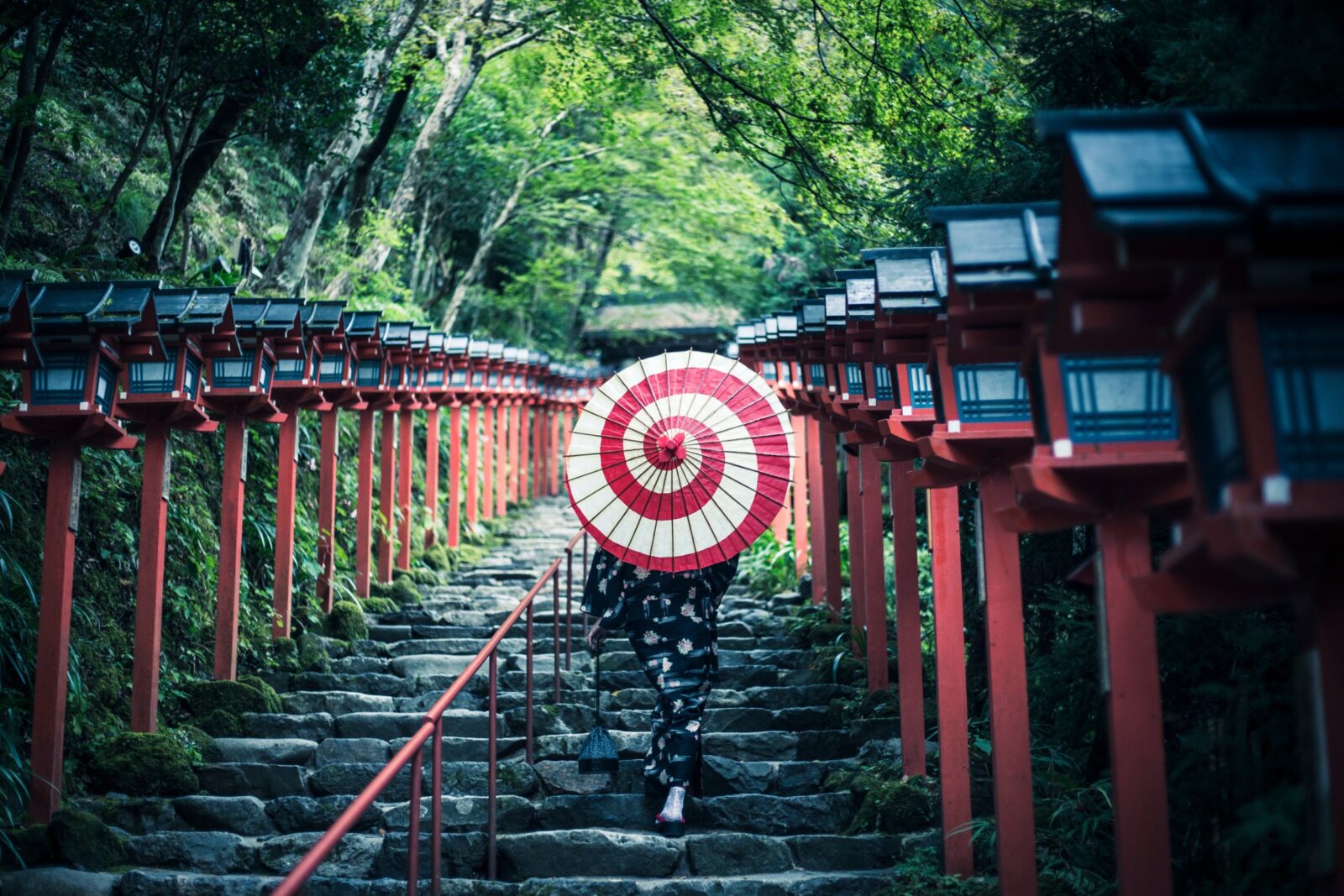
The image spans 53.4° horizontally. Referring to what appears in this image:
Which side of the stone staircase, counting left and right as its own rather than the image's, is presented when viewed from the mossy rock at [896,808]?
left

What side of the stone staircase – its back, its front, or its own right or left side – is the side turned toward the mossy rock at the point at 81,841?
right

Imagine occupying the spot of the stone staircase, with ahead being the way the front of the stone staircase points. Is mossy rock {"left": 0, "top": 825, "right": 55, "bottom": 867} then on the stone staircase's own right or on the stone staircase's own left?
on the stone staircase's own right

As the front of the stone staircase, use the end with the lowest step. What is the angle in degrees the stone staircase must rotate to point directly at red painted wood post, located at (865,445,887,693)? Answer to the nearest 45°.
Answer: approximately 90° to its left

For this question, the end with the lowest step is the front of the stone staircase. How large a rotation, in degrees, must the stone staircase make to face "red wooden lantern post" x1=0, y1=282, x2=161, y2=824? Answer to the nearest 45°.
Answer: approximately 90° to its right

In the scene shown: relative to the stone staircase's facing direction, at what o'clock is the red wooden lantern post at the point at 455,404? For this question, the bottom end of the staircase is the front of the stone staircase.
The red wooden lantern post is roughly at 6 o'clock from the stone staircase.

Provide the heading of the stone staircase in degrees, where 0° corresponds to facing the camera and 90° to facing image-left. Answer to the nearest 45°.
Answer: approximately 0°

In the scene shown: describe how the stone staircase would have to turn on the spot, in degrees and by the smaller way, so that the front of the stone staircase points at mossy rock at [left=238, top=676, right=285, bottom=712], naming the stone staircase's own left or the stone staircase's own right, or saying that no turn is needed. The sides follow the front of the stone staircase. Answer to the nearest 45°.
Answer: approximately 135° to the stone staircase's own right

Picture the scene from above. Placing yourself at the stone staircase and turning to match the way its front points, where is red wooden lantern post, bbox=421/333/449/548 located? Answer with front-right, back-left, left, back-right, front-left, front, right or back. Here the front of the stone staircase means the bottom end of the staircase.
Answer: back
